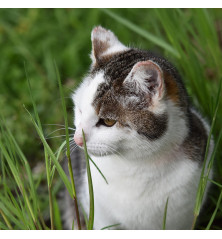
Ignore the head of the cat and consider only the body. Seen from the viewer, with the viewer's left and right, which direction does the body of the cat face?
facing the viewer and to the left of the viewer
